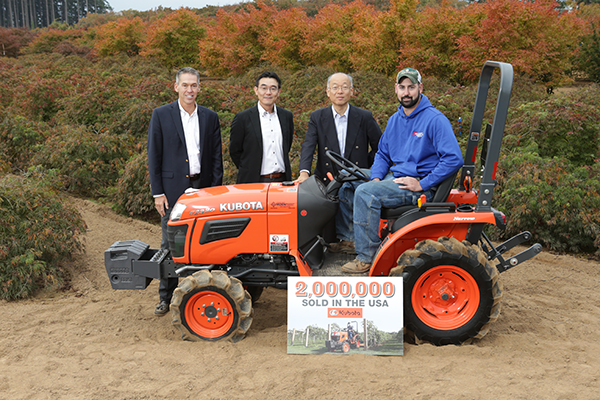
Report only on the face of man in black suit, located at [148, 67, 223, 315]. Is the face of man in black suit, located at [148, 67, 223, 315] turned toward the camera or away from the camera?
toward the camera

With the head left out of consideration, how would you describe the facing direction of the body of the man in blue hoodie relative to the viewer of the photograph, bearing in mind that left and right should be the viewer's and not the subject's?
facing the viewer and to the left of the viewer

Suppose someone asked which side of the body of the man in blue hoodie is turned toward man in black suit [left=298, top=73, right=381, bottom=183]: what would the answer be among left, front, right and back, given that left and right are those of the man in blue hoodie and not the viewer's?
right

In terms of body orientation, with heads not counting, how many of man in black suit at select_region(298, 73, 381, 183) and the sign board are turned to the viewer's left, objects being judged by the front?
0

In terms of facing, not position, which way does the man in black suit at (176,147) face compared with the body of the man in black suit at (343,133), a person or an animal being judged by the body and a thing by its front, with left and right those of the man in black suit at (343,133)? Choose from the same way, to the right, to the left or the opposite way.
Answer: the same way

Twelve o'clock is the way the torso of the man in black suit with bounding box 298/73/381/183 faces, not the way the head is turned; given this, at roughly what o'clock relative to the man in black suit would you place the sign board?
The sign board is roughly at 12 o'clock from the man in black suit.

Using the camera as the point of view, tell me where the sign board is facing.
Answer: facing the viewer

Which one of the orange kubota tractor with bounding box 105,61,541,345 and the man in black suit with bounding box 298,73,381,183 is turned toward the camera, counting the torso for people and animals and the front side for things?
the man in black suit

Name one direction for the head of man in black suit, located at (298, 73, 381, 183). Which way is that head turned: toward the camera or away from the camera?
toward the camera

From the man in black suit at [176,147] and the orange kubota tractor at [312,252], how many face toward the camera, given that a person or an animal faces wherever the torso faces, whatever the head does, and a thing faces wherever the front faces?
1

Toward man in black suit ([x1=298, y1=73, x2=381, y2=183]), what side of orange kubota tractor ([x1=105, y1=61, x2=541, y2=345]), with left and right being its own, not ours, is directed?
right

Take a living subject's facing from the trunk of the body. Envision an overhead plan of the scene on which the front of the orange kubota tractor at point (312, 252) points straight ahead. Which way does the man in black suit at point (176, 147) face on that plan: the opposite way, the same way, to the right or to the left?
to the left

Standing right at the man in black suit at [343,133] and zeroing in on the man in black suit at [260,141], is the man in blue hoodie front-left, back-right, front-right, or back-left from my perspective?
back-left

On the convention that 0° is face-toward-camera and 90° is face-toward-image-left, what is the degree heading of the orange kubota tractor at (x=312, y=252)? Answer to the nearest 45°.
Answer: approximately 90°

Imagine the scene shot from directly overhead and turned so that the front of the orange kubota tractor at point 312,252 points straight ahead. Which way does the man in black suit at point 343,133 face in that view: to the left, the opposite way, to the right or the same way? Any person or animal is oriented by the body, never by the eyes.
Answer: to the left

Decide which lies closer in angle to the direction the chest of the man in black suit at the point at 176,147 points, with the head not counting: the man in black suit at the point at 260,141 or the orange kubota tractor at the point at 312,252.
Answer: the orange kubota tractor

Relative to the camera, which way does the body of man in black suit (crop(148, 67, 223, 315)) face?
toward the camera

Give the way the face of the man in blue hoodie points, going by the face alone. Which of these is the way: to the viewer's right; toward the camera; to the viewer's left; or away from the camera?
toward the camera
